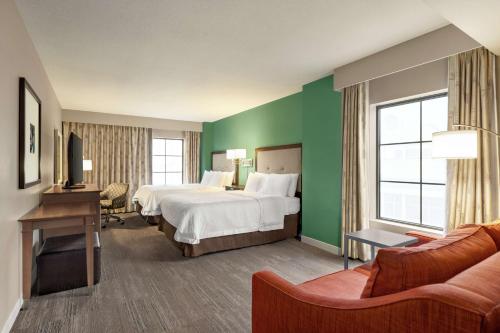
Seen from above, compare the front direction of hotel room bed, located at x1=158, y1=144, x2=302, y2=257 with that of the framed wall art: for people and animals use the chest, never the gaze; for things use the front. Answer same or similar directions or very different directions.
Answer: very different directions

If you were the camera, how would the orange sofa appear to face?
facing away from the viewer and to the left of the viewer

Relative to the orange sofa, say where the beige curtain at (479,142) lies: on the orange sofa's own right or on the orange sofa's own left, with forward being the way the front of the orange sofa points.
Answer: on the orange sofa's own right

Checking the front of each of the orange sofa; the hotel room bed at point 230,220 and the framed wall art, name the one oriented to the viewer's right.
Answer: the framed wall art

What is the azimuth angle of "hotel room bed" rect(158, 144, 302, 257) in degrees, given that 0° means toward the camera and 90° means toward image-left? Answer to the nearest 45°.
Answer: approximately 45°

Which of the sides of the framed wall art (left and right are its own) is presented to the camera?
right

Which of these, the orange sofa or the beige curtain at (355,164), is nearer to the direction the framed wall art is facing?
the beige curtain

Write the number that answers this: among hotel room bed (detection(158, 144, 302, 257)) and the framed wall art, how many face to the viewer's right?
1
